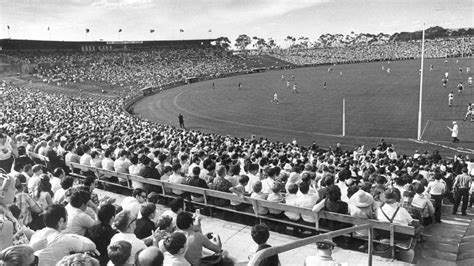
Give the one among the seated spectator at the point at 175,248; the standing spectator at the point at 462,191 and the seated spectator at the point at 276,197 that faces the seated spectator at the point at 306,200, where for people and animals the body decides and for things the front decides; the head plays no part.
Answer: the seated spectator at the point at 175,248

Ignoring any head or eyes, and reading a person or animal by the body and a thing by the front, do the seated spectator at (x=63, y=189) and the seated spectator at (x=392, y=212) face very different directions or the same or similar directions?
same or similar directions

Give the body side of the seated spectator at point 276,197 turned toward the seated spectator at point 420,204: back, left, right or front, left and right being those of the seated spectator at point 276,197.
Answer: right

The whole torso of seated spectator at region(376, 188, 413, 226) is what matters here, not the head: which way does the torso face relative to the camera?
away from the camera

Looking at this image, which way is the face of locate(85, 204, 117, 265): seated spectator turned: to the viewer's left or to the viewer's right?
to the viewer's right

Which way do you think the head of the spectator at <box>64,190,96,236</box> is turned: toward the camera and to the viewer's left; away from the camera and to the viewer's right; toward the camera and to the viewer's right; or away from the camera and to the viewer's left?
away from the camera and to the viewer's right

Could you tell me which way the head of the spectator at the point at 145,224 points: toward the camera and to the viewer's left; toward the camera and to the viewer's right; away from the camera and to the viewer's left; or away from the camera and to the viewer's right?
away from the camera and to the viewer's right

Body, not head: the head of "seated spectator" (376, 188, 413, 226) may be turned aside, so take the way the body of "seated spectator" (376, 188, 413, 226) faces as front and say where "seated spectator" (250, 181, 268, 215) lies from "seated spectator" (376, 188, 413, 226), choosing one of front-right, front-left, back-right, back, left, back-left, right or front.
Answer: left

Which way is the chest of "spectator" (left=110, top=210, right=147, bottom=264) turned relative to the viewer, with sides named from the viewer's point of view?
facing away from the viewer and to the right of the viewer

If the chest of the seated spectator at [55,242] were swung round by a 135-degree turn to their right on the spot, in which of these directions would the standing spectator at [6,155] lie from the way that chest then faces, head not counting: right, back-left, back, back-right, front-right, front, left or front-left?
back

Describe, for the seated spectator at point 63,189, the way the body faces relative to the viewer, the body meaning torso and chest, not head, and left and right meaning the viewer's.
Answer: facing away from the viewer and to the right of the viewer

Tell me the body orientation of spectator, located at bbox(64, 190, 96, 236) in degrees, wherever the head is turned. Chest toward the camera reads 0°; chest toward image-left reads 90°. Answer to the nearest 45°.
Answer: approximately 225°

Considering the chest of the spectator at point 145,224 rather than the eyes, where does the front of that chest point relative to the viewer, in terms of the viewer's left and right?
facing away from the viewer and to the right of the viewer

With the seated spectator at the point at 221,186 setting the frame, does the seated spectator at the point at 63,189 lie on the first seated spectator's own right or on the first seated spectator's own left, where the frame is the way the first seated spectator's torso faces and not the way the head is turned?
on the first seated spectator's own left

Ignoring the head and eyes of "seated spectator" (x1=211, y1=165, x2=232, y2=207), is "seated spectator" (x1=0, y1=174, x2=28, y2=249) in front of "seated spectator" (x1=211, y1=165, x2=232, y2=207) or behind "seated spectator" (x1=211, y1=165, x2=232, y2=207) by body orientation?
behind

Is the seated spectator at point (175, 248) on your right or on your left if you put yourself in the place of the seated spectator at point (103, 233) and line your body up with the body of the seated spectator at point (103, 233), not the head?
on your right
